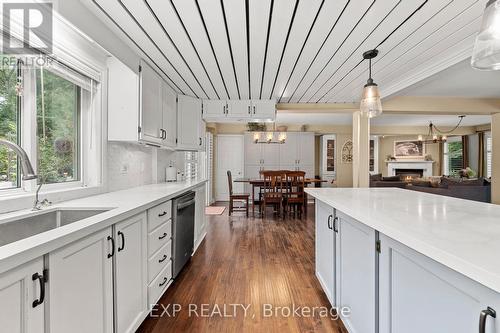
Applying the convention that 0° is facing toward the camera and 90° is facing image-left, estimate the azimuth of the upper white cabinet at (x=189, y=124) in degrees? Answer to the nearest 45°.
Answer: approximately 315°

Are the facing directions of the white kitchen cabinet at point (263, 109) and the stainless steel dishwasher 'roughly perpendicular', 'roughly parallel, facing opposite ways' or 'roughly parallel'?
roughly perpendicular

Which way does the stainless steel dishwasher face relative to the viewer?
to the viewer's right

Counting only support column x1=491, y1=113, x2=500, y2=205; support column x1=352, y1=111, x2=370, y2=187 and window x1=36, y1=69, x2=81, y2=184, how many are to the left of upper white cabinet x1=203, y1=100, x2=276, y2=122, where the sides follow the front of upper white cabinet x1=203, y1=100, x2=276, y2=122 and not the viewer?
2

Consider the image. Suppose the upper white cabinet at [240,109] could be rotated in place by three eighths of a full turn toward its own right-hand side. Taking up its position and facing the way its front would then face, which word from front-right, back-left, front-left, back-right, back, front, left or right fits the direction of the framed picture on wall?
right

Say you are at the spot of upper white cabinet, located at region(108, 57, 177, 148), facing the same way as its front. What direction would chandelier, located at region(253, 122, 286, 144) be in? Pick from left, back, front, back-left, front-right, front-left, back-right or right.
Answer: left

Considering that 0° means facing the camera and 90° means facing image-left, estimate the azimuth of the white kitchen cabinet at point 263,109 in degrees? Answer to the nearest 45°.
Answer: approximately 0°

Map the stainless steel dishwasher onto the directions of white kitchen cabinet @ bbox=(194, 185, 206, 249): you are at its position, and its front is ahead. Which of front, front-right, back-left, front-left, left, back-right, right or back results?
right

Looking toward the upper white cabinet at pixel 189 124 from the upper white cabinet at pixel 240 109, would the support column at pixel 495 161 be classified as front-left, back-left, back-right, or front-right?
back-left

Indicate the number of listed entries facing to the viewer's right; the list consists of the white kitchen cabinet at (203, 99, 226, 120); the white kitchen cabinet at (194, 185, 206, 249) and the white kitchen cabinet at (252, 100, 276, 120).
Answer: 1

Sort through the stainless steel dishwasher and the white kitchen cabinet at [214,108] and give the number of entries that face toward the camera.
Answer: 1

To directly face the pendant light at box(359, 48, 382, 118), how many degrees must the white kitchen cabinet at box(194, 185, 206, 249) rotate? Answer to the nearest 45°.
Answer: approximately 45° to its right

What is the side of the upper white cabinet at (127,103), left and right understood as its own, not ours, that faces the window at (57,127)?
right

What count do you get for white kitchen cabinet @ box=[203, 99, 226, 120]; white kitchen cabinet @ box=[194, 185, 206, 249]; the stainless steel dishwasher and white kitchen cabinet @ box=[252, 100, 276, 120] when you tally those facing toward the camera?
2

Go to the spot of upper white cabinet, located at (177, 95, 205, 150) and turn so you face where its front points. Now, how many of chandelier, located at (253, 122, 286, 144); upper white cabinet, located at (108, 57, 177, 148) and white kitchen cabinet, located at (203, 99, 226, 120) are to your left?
2

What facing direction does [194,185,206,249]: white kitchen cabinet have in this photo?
to the viewer's right

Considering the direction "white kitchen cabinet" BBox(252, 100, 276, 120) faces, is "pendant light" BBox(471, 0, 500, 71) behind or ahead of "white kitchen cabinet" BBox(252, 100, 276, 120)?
ahead
